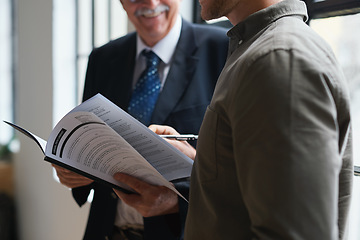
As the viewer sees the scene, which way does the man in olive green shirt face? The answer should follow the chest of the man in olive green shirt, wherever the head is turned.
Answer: to the viewer's left

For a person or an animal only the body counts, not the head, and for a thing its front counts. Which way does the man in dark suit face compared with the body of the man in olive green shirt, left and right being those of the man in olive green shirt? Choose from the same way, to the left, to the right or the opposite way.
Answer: to the left

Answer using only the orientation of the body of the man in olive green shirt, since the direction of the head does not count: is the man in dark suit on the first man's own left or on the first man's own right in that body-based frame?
on the first man's own right

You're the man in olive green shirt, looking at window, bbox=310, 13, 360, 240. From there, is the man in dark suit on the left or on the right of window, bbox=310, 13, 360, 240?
left

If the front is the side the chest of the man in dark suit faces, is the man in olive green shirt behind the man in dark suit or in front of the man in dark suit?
in front

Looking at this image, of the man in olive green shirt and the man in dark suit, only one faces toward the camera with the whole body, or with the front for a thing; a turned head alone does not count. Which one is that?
the man in dark suit

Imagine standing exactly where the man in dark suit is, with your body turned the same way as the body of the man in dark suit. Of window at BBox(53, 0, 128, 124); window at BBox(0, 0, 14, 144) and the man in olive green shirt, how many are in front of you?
1

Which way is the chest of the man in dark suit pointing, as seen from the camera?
toward the camera

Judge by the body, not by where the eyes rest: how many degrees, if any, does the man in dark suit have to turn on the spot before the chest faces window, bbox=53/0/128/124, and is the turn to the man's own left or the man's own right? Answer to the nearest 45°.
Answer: approximately 180°

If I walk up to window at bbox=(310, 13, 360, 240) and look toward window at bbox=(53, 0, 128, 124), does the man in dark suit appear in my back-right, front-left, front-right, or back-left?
front-left

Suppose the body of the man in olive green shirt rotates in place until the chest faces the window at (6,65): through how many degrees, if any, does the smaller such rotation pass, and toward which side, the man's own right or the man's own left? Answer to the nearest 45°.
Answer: approximately 45° to the man's own right

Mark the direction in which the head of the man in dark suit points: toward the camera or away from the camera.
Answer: toward the camera

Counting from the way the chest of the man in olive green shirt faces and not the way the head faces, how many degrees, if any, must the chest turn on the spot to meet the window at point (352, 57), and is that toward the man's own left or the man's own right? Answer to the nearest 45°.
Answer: approximately 90° to the man's own right

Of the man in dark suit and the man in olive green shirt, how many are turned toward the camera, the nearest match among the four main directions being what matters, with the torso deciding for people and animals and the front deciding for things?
1
